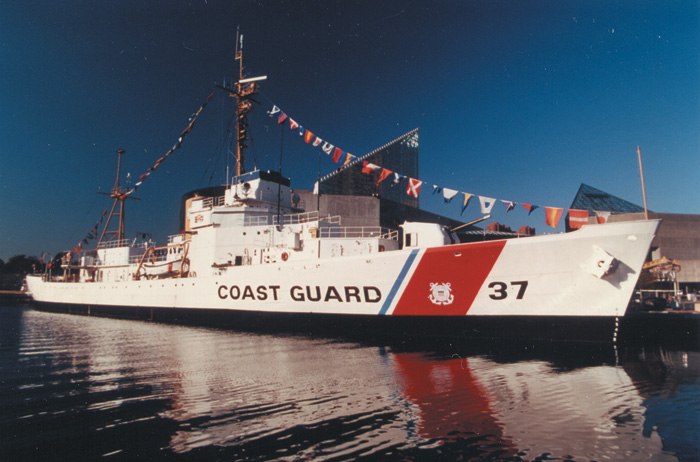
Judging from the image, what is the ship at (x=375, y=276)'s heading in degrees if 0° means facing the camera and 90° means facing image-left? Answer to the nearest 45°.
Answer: approximately 315°

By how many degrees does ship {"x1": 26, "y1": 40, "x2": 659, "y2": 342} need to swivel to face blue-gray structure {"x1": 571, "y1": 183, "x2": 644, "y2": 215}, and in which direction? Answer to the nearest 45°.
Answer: approximately 90° to its left
